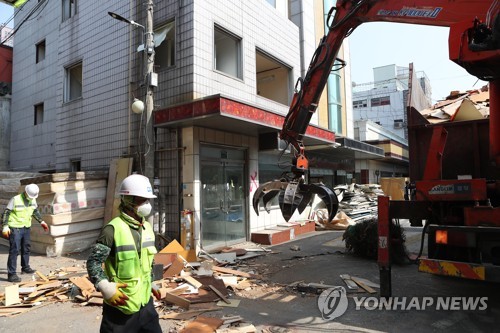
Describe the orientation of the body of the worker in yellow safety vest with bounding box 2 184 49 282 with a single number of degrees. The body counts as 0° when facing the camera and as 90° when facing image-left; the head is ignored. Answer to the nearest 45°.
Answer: approximately 315°

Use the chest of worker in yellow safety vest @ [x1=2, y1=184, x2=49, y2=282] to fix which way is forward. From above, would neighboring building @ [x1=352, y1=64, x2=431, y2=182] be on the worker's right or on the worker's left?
on the worker's left

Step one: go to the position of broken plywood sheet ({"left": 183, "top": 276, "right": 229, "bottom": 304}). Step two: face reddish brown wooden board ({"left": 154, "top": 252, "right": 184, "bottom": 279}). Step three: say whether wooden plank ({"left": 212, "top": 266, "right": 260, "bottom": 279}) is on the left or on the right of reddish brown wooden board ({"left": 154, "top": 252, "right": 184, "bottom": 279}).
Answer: right

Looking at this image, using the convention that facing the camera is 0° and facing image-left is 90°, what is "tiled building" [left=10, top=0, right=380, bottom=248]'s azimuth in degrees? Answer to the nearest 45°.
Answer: approximately 315°

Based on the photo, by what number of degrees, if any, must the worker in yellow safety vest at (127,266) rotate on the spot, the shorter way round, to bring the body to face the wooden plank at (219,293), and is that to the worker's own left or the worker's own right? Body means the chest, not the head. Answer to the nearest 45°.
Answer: approximately 90° to the worker's own left
